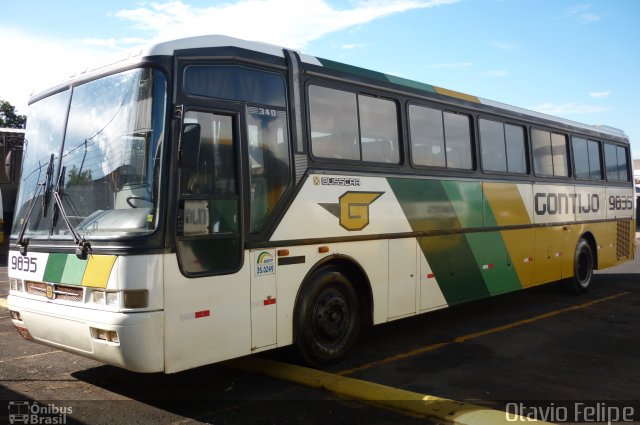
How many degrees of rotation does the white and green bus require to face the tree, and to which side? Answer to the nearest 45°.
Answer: approximately 90° to its right

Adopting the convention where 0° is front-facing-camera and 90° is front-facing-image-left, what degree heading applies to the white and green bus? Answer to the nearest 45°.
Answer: approximately 45°
